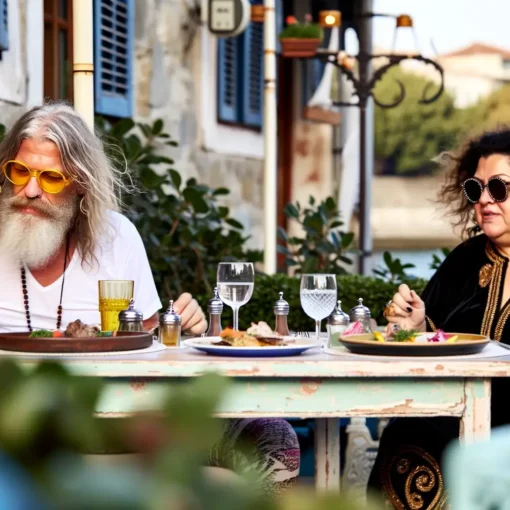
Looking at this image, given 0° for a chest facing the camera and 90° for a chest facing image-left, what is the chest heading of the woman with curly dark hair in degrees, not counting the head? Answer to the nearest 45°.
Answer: approximately 45°

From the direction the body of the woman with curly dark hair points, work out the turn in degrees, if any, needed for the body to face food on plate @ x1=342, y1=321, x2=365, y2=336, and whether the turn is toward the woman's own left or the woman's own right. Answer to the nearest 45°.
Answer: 0° — they already face it

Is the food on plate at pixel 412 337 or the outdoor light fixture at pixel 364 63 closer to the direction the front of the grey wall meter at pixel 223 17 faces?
the food on plate

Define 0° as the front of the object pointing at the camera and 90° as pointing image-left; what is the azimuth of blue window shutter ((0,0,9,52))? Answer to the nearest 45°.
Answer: approximately 315°

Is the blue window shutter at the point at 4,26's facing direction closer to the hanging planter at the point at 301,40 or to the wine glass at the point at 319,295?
the wine glass

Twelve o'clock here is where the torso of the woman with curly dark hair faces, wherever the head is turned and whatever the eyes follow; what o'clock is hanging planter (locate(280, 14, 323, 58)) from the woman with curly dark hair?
The hanging planter is roughly at 4 o'clock from the woman with curly dark hair.

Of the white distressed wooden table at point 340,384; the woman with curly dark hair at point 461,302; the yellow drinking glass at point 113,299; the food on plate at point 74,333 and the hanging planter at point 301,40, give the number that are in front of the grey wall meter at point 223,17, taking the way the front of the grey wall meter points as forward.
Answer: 4
